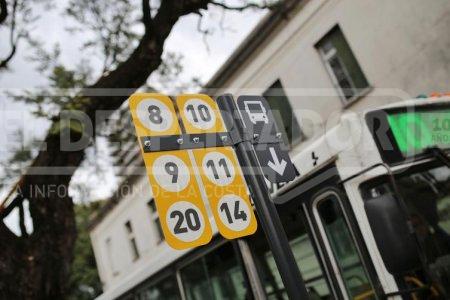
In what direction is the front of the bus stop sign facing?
toward the camera

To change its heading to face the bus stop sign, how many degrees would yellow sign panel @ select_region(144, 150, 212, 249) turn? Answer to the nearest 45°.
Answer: approximately 90° to its left

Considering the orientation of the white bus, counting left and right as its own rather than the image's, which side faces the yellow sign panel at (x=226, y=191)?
right

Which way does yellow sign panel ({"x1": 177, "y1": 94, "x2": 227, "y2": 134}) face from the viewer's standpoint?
toward the camera

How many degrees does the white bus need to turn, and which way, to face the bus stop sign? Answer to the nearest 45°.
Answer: approximately 90° to its right

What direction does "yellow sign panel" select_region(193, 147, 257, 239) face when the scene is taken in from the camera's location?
facing the viewer

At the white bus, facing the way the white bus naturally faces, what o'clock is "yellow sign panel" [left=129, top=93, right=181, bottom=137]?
The yellow sign panel is roughly at 3 o'clock from the white bus.

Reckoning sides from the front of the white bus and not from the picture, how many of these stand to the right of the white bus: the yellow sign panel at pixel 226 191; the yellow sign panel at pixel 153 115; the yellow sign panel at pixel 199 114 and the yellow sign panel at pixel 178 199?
4
